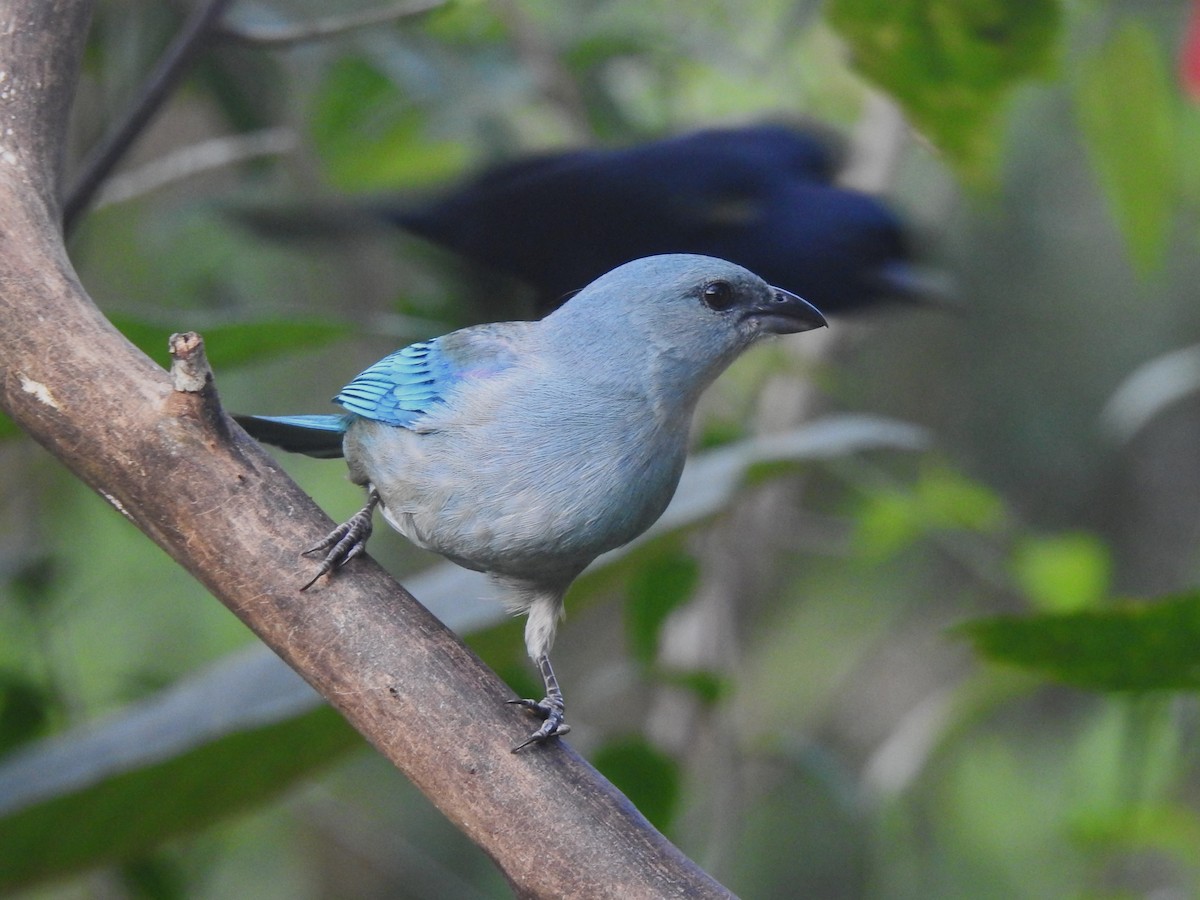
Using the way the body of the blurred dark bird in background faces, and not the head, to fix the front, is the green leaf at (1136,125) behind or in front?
in front

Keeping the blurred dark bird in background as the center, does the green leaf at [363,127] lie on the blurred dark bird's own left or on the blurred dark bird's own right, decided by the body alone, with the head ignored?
on the blurred dark bird's own left

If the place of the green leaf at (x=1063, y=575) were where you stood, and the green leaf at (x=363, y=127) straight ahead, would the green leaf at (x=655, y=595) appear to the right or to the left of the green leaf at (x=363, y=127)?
left

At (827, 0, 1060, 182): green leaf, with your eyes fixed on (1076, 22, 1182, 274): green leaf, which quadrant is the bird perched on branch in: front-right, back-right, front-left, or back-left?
back-right

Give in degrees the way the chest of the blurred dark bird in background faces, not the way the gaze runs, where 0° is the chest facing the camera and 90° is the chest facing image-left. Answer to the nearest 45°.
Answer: approximately 270°

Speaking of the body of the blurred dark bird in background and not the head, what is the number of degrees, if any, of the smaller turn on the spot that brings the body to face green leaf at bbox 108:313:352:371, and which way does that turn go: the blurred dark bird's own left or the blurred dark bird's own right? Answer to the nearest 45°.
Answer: approximately 135° to the blurred dark bird's own left
